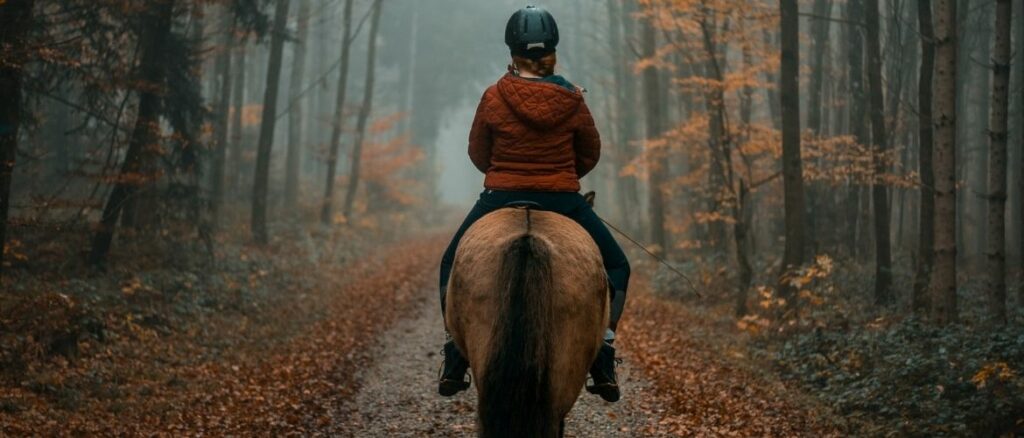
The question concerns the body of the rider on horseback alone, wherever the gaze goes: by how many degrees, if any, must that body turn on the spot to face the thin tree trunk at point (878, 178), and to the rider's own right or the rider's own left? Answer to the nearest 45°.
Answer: approximately 45° to the rider's own right

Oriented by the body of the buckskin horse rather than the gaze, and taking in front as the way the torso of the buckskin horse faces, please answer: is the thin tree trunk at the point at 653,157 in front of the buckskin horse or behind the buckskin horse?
in front

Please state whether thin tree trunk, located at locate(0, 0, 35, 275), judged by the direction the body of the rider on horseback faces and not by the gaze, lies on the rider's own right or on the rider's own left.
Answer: on the rider's own left

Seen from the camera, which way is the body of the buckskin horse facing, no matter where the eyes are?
away from the camera

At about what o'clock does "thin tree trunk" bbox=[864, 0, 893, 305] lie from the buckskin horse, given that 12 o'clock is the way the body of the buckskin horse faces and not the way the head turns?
The thin tree trunk is roughly at 1 o'clock from the buckskin horse.

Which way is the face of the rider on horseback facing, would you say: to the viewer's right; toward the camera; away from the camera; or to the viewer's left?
away from the camera

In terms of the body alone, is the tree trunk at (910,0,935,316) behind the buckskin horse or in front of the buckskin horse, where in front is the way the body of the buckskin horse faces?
in front

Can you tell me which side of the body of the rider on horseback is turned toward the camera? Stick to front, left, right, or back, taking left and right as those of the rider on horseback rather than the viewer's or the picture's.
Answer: back
